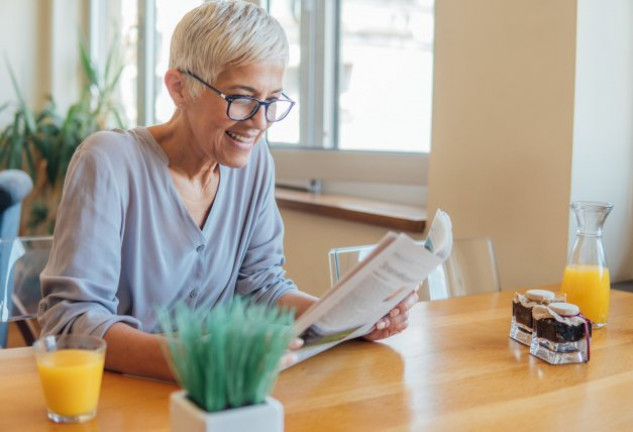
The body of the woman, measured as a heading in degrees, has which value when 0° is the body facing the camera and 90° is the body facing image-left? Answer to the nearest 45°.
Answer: approximately 315°

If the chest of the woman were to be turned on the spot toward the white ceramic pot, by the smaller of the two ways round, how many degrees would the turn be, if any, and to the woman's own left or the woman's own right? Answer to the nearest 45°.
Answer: approximately 45° to the woman's own right

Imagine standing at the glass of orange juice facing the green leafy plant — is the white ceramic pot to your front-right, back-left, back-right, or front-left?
back-right

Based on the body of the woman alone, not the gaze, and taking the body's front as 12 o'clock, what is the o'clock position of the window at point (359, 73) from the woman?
The window is roughly at 8 o'clock from the woman.

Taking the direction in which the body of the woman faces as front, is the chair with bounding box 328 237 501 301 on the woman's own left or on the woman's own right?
on the woman's own left

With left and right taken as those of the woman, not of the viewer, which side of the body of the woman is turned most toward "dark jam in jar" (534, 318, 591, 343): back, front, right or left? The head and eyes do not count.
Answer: front

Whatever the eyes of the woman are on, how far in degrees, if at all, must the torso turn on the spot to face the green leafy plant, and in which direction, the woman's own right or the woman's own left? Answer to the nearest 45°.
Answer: approximately 135° to the woman's own left

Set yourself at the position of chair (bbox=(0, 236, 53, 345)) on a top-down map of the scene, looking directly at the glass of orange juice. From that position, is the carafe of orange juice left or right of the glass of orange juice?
left

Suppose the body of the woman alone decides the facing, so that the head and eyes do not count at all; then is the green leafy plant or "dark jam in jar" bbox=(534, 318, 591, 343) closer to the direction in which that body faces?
the dark jam in jar

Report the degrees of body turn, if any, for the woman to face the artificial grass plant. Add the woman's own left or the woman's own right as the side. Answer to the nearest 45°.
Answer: approximately 45° to the woman's own right

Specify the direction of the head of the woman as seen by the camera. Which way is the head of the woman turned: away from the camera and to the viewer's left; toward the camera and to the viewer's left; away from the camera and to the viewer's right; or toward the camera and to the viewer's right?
toward the camera and to the viewer's right
